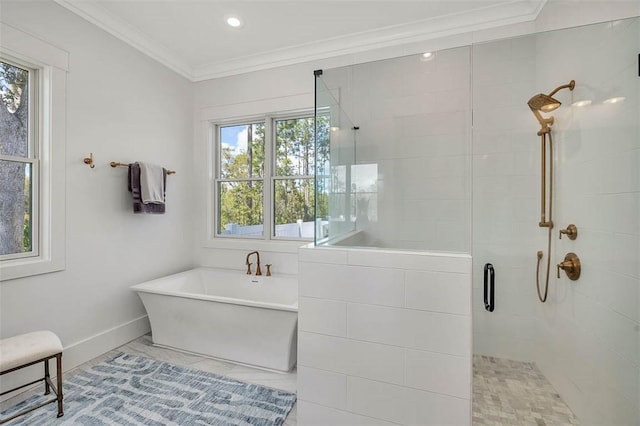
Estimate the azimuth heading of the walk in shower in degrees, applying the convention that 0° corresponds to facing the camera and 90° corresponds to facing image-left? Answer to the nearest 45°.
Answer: approximately 0°

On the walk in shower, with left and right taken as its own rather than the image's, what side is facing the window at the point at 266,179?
right

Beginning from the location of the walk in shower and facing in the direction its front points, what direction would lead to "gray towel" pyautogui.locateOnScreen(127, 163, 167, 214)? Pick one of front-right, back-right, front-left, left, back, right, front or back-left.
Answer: right

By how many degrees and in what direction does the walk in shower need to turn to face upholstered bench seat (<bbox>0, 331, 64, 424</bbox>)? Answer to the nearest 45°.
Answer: approximately 45° to its right

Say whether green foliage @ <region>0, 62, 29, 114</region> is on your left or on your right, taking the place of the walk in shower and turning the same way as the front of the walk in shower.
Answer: on your right

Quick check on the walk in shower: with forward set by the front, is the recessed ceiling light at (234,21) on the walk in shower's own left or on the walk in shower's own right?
on the walk in shower's own right

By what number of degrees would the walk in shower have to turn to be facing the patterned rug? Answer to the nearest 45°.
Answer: approximately 45° to its right

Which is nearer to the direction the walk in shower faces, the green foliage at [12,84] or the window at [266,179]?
the green foliage

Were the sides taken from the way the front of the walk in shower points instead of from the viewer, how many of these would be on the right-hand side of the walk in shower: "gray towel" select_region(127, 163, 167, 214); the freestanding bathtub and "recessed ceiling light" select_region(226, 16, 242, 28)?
3
